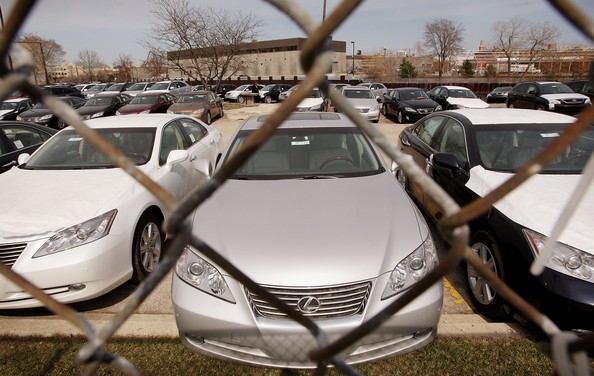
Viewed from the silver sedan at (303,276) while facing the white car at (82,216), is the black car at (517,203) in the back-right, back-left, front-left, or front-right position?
back-right

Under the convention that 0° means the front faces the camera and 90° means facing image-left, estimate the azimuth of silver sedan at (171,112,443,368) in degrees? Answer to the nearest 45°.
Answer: approximately 0°

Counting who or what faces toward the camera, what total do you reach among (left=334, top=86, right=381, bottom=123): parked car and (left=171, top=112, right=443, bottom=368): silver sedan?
2

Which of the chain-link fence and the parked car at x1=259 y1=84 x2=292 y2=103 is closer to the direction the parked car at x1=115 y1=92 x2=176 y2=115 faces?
the chain-link fence

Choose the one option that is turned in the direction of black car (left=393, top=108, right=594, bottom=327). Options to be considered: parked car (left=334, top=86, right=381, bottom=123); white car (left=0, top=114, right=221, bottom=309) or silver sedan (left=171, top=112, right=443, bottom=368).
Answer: the parked car

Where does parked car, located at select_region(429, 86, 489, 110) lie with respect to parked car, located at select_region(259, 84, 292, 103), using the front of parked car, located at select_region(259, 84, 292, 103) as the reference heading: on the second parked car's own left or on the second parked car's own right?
on the second parked car's own left

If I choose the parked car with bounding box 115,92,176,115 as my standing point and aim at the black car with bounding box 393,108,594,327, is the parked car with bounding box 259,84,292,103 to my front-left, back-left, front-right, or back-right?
back-left

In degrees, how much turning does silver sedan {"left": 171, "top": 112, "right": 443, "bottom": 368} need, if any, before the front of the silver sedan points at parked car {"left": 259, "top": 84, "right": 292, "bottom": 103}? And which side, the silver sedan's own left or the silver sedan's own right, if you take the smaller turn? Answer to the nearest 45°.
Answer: approximately 180°

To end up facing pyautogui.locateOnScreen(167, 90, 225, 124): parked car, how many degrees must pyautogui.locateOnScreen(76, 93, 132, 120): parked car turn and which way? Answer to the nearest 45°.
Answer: approximately 90° to its left

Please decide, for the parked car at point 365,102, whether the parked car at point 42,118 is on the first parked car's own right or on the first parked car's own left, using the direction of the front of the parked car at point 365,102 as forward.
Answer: on the first parked car's own right

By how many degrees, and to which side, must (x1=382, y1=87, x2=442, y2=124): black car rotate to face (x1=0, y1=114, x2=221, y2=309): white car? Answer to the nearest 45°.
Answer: approximately 45° to its right

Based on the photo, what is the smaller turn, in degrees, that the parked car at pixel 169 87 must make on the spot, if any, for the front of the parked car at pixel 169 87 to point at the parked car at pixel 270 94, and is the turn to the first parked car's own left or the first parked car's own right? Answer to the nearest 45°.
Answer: approximately 135° to the first parked car's own left
